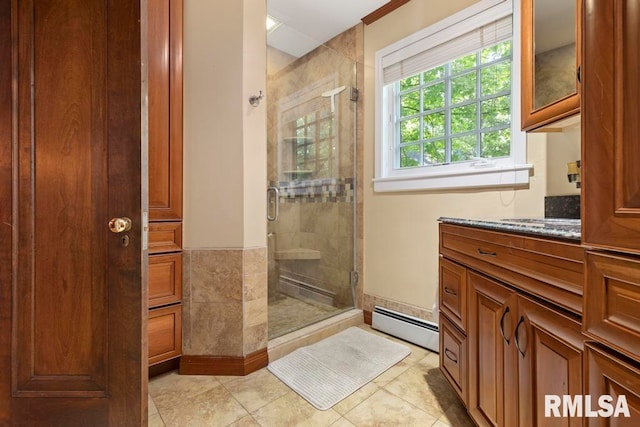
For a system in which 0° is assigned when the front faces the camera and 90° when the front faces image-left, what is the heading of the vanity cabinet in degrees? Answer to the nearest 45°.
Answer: approximately 45°

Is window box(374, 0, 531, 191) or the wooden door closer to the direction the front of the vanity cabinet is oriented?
the wooden door

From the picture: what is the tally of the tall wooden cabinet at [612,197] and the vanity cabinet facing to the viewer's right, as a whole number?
0

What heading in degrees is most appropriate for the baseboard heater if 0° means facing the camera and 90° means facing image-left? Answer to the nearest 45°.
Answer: approximately 45°

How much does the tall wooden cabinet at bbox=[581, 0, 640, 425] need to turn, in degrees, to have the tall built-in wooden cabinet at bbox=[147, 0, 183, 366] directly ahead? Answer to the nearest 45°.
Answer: approximately 45° to its right

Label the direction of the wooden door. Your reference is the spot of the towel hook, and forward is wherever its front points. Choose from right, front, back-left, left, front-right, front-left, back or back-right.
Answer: right

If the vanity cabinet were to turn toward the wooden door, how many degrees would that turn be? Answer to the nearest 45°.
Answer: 0° — it already faces it

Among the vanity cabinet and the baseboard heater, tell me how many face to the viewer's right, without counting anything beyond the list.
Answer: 0
